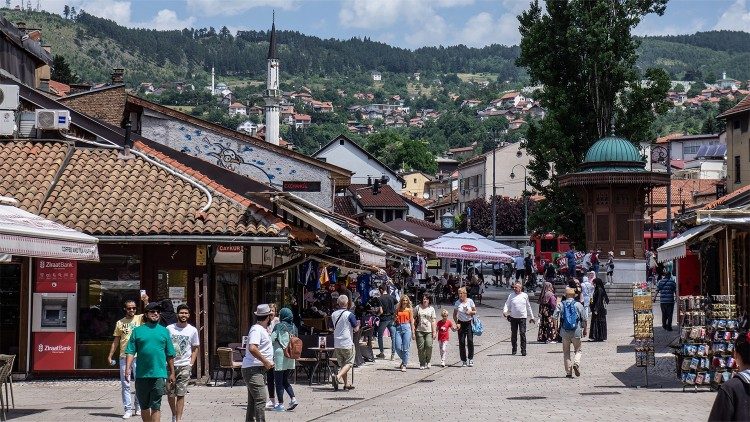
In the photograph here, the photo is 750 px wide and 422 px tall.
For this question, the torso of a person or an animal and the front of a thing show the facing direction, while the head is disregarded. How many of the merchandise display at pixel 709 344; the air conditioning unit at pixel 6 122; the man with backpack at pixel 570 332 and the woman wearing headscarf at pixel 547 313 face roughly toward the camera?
2

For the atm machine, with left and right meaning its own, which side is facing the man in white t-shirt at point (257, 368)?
front

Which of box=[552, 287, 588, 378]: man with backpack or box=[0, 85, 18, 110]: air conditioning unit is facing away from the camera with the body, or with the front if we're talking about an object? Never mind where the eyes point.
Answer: the man with backpack

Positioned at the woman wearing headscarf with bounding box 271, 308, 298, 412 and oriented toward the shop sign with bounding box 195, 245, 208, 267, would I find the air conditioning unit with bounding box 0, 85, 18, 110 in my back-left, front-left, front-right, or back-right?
front-left

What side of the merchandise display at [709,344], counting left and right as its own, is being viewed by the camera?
front

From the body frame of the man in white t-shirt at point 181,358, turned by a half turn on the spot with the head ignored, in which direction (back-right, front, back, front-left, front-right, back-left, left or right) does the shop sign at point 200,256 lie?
front

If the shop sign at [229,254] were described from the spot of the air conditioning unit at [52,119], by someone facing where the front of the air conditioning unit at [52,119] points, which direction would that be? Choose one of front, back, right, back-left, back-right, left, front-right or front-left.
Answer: front-left

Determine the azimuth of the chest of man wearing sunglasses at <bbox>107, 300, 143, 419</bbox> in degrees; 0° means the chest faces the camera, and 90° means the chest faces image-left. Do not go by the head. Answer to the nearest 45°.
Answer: approximately 0°

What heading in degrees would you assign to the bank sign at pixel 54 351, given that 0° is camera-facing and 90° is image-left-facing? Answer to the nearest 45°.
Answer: approximately 0°

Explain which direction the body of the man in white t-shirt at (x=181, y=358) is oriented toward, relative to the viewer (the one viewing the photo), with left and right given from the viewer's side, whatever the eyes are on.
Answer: facing the viewer

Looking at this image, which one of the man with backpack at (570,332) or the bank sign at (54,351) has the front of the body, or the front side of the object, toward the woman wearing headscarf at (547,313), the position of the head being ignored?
the man with backpack
